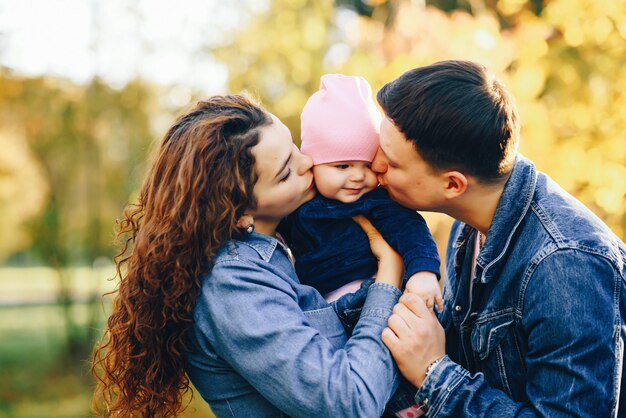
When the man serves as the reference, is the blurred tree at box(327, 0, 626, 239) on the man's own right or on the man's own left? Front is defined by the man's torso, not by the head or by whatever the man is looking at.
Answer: on the man's own right

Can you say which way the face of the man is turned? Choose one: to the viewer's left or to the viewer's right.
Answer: to the viewer's left

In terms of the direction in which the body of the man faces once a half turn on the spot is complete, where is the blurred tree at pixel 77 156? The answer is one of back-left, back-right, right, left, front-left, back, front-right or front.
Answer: back-left

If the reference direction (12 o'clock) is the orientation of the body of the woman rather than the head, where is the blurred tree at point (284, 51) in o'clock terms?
The blurred tree is roughly at 9 o'clock from the woman.

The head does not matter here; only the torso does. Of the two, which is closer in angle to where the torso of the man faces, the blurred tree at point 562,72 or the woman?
the woman

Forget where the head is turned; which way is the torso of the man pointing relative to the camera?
to the viewer's left

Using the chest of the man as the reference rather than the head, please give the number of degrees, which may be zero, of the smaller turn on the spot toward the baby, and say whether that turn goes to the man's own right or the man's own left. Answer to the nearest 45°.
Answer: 0° — they already face them

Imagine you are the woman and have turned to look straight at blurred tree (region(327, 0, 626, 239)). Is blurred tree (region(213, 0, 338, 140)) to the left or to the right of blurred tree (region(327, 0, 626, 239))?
left

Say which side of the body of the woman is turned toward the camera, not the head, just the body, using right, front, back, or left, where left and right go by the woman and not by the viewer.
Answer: right

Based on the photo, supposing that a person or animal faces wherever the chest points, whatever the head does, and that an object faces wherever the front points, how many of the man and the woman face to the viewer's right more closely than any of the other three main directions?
1

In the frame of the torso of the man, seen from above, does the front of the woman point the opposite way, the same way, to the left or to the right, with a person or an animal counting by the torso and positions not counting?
the opposite way

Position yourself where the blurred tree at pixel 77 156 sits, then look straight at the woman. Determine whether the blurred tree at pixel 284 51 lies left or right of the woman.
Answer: left

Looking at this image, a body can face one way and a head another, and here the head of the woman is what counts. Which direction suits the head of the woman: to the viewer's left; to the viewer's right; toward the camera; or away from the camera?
to the viewer's right

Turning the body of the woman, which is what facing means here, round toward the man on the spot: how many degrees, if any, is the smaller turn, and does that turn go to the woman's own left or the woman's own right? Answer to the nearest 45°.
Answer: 0° — they already face them
